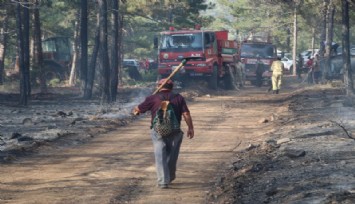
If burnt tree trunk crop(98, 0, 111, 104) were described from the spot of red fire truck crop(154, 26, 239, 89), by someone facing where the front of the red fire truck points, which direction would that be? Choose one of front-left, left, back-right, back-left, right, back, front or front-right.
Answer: front

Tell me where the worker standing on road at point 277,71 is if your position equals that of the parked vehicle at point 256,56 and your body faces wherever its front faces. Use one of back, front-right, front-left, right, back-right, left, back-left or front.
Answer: front

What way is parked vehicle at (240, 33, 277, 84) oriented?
toward the camera

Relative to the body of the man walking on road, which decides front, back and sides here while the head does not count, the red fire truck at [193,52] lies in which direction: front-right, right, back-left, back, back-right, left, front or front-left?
front

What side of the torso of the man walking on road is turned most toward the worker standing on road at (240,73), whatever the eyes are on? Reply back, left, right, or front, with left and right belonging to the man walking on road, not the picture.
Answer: front

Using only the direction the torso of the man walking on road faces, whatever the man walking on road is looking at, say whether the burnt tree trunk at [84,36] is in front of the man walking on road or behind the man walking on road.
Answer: in front

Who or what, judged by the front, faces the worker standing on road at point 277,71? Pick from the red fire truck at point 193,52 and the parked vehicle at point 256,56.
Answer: the parked vehicle

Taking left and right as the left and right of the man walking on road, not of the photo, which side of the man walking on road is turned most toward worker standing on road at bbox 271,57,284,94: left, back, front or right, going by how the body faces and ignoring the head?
front

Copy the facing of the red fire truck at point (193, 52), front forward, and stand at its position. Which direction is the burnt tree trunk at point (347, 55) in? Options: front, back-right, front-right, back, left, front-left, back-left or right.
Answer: left

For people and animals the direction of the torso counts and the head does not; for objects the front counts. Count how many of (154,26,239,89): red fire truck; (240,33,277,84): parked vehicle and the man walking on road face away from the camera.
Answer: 1

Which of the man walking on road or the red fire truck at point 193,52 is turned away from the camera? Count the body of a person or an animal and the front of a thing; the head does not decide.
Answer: the man walking on road

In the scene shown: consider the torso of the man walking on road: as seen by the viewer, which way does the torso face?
away from the camera
